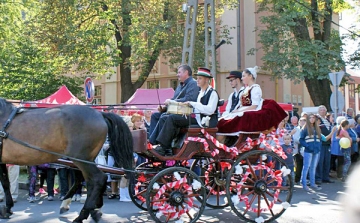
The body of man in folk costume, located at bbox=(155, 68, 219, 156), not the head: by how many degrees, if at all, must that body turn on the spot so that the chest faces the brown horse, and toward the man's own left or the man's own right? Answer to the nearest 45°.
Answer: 0° — they already face it

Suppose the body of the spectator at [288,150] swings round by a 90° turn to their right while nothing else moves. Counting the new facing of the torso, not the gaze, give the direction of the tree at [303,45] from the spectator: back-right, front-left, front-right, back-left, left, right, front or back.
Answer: right

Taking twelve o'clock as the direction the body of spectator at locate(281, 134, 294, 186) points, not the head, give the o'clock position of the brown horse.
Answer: The brown horse is roughly at 1 o'clock from the spectator.

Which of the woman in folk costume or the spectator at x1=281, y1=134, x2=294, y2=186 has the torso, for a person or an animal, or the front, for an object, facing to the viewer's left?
the woman in folk costume

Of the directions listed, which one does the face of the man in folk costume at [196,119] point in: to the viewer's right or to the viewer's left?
to the viewer's left

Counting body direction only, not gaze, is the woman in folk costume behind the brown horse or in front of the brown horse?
behind

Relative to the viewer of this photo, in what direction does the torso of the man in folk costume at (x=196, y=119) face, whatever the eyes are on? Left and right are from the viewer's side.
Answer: facing to the left of the viewer

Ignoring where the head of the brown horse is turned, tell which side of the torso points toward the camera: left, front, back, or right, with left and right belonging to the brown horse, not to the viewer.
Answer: left
